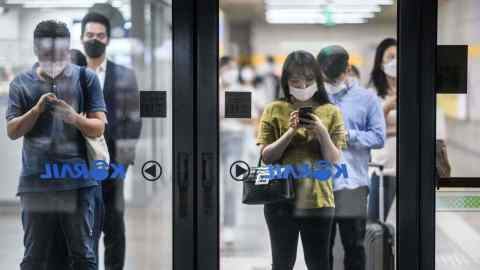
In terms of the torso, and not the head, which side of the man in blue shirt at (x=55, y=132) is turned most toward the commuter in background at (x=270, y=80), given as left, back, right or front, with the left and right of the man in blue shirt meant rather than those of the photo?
back

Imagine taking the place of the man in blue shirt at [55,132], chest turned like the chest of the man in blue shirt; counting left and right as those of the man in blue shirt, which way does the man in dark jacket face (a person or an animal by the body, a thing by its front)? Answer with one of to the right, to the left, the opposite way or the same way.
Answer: the same way

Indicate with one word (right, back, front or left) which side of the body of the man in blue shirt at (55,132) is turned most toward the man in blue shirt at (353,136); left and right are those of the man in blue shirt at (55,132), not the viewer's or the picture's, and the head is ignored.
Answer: left

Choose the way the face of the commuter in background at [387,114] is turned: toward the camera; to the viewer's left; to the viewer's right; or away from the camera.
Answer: toward the camera

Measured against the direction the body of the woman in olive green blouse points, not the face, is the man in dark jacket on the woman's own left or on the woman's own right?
on the woman's own right

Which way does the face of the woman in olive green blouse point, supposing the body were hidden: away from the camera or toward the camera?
toward the camera

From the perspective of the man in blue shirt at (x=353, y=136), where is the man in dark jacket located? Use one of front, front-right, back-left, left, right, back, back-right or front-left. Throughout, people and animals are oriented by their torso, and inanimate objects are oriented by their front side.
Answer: front-right

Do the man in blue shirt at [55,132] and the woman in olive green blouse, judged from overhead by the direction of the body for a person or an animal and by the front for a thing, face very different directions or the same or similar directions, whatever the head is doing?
same or similar directions

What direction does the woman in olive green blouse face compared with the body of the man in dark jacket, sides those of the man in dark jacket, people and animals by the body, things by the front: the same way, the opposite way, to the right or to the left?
the same way

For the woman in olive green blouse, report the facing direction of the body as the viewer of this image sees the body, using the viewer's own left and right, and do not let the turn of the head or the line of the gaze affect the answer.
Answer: facing the viewer

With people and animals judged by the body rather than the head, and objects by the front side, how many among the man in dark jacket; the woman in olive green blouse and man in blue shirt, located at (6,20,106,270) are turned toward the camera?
3

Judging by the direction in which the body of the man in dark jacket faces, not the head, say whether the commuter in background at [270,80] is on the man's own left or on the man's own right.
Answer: on the man's own left

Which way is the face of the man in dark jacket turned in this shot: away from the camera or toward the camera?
toward the camera

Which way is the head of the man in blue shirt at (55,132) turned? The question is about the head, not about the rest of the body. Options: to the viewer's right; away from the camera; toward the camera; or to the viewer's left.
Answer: toward the camera

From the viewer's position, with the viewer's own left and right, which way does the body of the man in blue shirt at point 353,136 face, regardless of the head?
facing the viewer and to the left of the viewer

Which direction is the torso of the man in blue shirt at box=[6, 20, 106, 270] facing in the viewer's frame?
toward the camera
